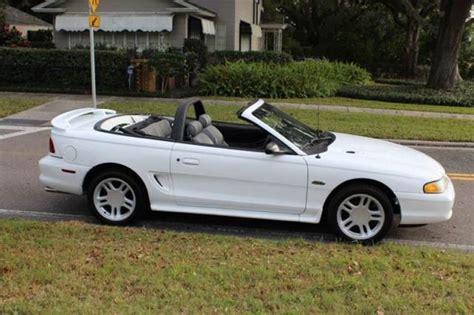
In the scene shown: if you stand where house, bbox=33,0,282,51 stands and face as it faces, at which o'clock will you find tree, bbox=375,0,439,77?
The tree is roughly at 8 o'clock from the house.

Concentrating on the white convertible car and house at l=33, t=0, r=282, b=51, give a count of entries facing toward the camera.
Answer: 1

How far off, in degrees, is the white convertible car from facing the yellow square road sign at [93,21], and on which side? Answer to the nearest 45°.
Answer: approximately 135° to its left

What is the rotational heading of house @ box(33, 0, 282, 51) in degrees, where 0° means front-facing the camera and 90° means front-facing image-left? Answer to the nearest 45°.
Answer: approximately 0°

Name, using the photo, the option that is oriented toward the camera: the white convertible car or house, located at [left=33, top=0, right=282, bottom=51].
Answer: the house

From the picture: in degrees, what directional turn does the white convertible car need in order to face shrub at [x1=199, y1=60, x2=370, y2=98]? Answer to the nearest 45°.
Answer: approximately 90° to its left

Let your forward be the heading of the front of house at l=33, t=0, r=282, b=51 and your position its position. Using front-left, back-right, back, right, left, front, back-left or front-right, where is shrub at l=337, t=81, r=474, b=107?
front-left

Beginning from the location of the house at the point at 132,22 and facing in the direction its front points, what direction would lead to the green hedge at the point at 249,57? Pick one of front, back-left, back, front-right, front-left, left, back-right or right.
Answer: left

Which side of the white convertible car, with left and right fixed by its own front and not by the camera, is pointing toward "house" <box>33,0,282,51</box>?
left

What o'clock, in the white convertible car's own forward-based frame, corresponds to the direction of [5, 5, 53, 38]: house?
The house is roughly at 8 o'clock from the white convertible car.

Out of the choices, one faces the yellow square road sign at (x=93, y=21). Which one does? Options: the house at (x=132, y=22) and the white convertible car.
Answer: the house

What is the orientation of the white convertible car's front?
to the viewer's right

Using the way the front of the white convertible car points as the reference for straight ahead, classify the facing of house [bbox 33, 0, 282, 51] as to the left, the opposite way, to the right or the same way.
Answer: to the right

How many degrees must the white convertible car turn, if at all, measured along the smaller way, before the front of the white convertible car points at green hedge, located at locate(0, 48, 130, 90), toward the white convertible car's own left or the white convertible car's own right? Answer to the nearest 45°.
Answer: approximately 135° to the white convertible car's own left

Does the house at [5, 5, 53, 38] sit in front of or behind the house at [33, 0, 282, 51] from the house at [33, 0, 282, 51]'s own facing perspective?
behind

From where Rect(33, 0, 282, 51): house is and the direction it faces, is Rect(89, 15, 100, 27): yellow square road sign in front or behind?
in front

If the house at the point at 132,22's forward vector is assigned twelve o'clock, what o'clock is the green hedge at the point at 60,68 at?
The green hedge is roughly at 1 o'clock from the house.
